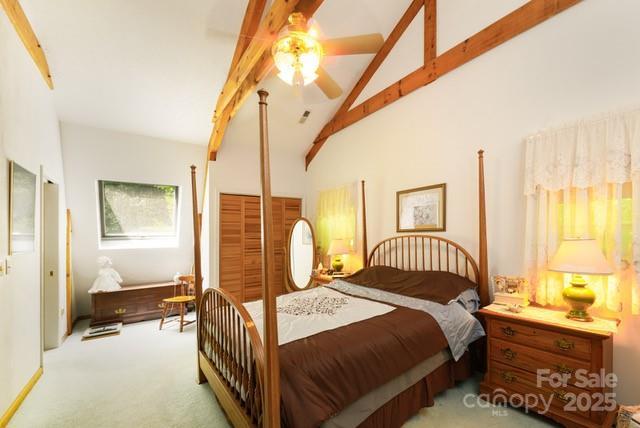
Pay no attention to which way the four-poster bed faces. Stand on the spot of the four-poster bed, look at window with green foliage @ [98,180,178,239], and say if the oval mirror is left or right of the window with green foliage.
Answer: right

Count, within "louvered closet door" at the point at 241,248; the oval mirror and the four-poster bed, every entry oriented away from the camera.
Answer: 0

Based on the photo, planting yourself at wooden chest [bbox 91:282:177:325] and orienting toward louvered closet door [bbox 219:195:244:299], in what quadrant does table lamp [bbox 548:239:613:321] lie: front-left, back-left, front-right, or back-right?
front-right

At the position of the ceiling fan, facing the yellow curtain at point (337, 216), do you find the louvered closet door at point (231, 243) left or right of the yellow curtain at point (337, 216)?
left

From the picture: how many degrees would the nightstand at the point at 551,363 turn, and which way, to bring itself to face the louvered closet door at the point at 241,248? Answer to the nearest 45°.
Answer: approximately 45° to its right

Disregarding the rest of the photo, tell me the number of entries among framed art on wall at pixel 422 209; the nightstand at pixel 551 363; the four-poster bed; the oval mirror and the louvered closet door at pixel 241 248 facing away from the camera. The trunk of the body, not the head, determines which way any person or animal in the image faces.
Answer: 0

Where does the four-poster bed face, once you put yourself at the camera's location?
facing the viewer and to the left of the viewer

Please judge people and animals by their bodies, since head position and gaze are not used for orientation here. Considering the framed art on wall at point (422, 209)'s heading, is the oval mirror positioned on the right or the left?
on its right

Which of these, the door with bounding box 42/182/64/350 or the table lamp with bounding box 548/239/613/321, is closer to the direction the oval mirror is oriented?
the table lamp

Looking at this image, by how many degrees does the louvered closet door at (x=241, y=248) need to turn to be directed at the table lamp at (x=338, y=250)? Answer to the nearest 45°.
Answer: approximately 45° to its left

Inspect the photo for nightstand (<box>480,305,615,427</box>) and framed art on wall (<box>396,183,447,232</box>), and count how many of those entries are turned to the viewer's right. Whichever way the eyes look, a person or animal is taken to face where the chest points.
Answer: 0

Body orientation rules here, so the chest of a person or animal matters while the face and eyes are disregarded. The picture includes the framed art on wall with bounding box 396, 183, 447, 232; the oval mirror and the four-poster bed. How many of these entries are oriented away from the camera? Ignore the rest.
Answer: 0

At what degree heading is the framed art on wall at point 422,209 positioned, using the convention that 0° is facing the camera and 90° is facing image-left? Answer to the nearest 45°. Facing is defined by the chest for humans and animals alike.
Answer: approximately 45°

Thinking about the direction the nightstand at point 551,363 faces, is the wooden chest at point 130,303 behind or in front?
in front

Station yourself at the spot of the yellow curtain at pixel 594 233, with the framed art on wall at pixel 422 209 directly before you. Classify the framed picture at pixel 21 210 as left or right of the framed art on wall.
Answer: left

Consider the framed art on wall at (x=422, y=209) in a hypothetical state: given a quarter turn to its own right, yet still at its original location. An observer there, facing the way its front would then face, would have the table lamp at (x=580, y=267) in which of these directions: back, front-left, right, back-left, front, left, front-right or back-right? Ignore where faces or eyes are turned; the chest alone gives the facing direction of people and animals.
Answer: back

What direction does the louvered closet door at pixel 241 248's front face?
toward the camera

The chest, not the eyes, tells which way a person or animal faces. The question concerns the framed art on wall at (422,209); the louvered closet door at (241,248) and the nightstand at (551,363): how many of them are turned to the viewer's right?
0

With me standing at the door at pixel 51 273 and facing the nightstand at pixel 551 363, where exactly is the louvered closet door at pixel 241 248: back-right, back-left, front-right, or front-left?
front-left

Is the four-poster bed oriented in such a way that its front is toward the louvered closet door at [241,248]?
no
